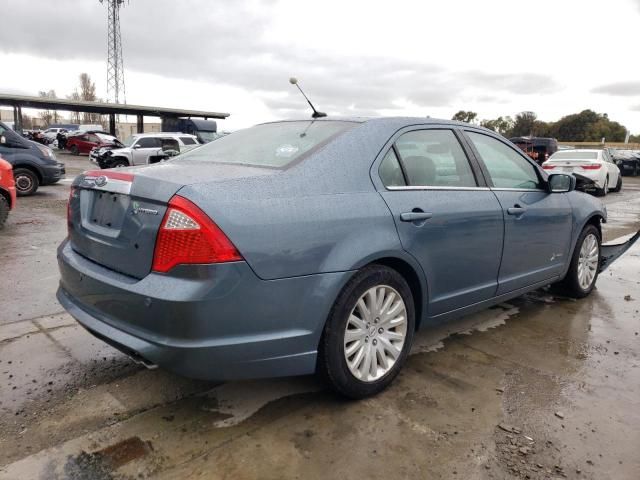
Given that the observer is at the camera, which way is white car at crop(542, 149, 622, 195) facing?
facing away from the viewer and to the right of the viewer

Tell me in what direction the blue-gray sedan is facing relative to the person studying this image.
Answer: facing away from the viewer and to the right of the viewer

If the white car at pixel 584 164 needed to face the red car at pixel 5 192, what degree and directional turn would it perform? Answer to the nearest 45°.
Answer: approximately 180°

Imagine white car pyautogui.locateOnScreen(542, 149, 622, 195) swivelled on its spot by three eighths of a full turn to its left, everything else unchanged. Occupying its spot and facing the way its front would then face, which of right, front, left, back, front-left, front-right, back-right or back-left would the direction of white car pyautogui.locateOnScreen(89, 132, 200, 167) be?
front

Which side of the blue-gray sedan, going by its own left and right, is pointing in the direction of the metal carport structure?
left

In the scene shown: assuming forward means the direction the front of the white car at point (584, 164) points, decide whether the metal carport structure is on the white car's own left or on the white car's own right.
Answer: on the white car's own left

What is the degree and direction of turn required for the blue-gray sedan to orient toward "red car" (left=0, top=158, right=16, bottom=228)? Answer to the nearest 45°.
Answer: approximately 90° to its left

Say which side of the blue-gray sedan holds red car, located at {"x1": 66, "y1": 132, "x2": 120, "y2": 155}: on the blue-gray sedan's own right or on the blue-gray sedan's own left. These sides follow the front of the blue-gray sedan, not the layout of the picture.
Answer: on the blue-gray sedan's own left
